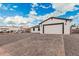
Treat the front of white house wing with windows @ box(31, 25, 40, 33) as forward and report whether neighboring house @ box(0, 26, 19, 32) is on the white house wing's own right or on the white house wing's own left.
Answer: on the white house wing's own right

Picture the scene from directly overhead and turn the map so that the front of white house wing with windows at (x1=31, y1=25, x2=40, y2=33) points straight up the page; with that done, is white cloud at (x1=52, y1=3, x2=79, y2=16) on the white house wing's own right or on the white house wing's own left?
on the white house wing's own left

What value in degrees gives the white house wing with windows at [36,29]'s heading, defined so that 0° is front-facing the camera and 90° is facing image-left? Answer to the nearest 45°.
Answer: approximately 0°
